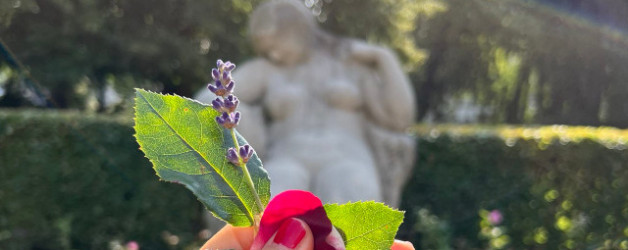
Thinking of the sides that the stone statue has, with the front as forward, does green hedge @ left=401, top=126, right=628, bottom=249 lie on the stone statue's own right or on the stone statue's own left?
on the stone statue's own left

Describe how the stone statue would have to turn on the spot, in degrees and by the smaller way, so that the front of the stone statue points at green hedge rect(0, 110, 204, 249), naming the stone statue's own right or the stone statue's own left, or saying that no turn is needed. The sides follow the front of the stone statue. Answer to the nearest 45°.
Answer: approximately 135° to the stone statue's own right

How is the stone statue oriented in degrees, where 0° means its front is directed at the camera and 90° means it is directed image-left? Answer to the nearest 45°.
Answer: approximately 0°
